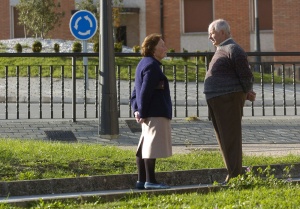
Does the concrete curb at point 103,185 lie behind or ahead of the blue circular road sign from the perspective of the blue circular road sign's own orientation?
ahead

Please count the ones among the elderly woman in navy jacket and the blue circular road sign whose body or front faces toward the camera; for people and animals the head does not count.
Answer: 1

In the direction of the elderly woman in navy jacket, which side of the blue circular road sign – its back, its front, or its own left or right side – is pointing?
front

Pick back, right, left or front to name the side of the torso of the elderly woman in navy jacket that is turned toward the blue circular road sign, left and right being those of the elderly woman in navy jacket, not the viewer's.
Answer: left

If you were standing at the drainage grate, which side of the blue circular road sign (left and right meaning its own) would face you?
front

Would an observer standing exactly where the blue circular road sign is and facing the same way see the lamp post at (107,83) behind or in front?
in front

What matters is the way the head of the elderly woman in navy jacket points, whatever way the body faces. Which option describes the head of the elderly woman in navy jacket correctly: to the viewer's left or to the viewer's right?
to the viewer's right

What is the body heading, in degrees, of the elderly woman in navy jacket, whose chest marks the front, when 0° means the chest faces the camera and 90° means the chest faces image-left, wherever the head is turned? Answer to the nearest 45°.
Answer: approximately 270°

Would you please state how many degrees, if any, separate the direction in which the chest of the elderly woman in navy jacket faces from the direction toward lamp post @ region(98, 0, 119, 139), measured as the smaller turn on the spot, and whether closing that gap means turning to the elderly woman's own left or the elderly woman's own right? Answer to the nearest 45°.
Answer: approximately 90° to the elderly woman's own left

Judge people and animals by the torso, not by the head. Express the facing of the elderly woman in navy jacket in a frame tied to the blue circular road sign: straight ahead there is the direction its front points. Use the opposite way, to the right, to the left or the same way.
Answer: to the left

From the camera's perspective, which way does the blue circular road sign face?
toward the camera

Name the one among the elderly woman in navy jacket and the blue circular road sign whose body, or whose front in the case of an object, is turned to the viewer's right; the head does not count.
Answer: the elderly woman in navy jacket
